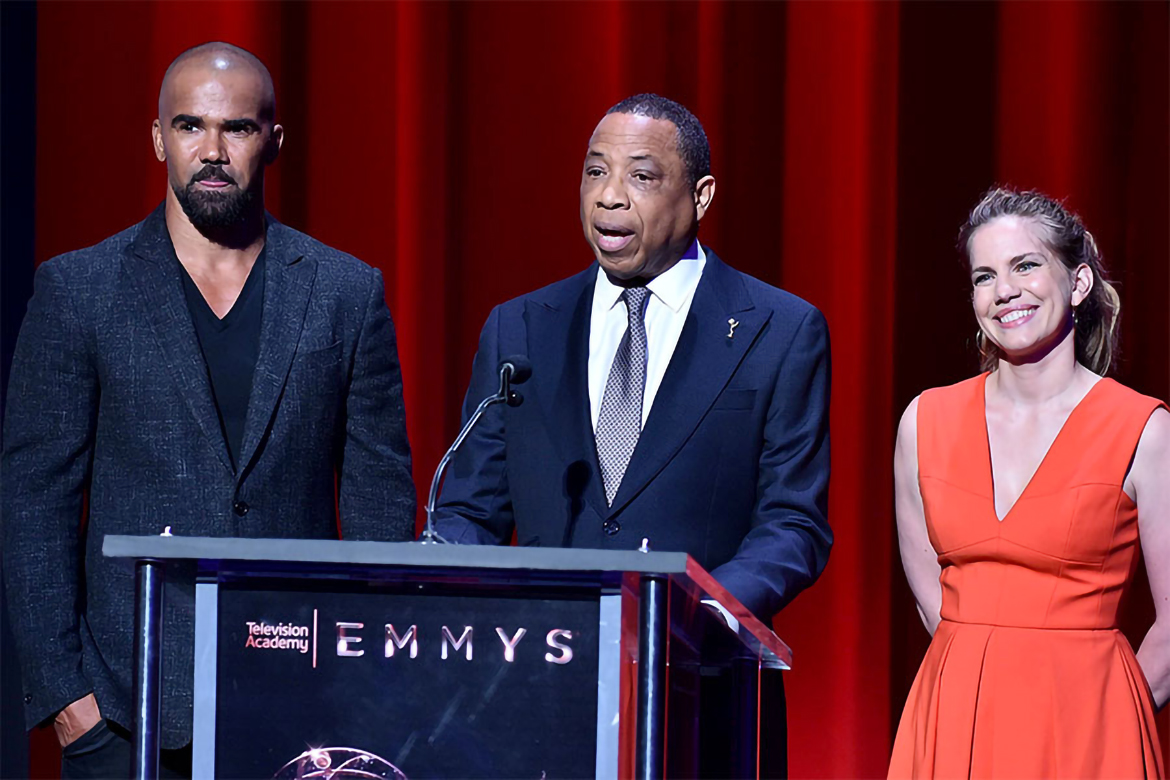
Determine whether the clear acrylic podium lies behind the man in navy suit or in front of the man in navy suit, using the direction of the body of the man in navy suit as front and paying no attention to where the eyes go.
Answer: in front

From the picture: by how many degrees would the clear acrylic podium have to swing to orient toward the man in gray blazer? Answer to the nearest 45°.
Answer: approximately 135° to its right

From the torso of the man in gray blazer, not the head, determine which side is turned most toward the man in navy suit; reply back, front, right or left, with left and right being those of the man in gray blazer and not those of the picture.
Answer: left

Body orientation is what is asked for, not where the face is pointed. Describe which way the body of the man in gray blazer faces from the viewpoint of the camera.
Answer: toward the camera

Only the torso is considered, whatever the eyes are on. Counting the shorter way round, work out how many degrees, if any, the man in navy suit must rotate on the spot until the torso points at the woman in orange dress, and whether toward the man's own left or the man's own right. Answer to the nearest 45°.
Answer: approximately 135° to the man's own left

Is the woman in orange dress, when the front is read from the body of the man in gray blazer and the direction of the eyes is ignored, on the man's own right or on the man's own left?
on the man's own left

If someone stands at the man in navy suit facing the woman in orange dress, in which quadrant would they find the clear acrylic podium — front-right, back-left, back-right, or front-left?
back-right

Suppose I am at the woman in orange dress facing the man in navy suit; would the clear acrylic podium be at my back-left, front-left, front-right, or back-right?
front-left

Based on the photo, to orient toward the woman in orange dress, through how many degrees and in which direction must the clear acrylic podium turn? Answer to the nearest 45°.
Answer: approximately 135° to its left

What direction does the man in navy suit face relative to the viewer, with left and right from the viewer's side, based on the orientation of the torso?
facing the viewer and to the left of the viewer

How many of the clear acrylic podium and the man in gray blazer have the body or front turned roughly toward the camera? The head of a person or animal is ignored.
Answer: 2

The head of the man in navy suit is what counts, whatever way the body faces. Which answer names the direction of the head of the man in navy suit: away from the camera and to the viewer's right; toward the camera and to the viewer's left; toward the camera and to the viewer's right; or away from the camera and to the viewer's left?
toward the camera and to the viewer's left

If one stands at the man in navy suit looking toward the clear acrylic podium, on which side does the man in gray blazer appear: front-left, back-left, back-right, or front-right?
front-right

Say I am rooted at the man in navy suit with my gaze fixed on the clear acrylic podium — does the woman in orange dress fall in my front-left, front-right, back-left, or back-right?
back-left
